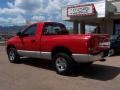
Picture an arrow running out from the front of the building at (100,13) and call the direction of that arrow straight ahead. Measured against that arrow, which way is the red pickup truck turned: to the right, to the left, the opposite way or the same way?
to the right

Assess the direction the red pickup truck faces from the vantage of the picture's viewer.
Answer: facing away from the viewer and to the left of the viewer

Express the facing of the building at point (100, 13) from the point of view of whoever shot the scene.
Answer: facing the viewer and to the left of the viewer

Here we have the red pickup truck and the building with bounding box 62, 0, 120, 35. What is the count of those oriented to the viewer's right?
0

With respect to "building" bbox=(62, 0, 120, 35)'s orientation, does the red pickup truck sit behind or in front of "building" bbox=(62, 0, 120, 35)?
in front

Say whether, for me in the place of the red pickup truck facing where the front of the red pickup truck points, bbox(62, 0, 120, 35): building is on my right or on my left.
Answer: on my right
